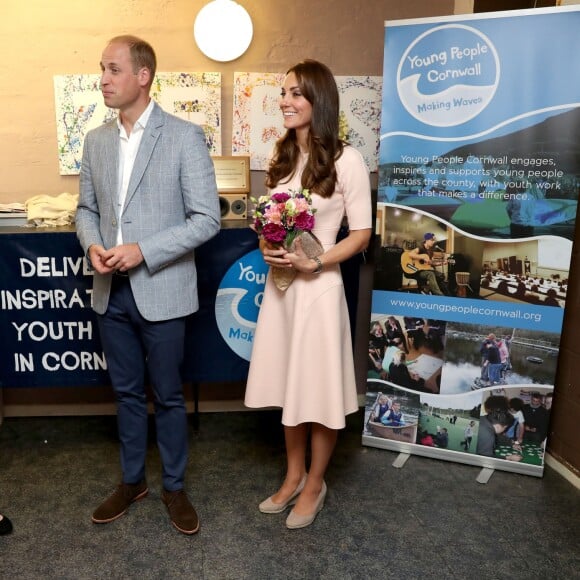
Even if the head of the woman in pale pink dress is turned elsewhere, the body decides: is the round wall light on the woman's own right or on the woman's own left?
on the woman's own right

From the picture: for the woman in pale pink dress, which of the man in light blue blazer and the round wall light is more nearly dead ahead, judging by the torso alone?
the man in light blue blazer

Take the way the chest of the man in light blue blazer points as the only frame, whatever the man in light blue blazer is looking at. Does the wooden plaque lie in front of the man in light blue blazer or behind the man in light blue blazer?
behind

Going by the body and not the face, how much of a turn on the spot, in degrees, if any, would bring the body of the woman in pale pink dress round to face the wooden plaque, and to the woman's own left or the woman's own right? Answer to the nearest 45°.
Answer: approximately 90° to the woman's own right

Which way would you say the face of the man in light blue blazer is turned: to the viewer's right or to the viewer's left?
to the viewer's left

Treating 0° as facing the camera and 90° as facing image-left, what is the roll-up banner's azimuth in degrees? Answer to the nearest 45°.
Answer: approximately 0°

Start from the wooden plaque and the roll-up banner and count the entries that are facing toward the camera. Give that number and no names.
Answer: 2

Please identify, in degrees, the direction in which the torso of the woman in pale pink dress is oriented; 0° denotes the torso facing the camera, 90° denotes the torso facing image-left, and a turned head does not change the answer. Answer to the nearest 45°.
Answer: approximately 45°

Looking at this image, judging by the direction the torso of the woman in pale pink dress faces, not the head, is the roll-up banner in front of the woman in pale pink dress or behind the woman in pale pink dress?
behind

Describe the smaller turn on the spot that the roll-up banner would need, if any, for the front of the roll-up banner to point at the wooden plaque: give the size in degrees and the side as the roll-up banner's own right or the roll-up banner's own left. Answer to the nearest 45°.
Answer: approximately 90° to the roll-up banner's own right
